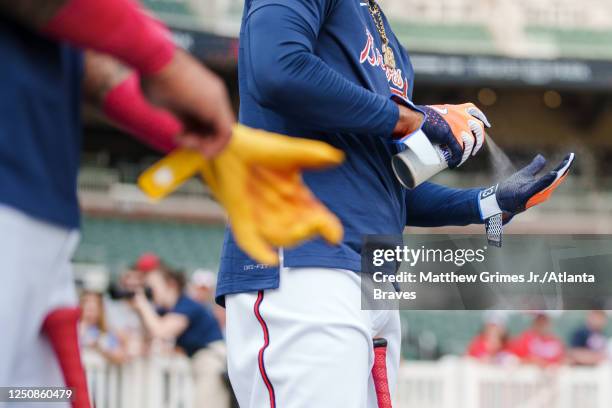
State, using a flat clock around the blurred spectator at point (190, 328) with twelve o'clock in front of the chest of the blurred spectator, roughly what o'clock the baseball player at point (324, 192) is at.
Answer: The baseball player is roughly at 9 o'clock from the blurred spectator.

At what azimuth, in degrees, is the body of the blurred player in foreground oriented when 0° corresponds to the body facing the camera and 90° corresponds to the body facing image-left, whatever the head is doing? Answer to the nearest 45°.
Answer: approximately 270°

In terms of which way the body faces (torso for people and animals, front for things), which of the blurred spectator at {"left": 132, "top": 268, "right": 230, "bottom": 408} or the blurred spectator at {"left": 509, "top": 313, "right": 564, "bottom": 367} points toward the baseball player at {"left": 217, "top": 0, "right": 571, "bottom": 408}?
the blurred spectator at {"left": 509, "top": 313, "right": 564, "bottom": 367}

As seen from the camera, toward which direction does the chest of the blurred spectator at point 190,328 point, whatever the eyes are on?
to the viewer's left

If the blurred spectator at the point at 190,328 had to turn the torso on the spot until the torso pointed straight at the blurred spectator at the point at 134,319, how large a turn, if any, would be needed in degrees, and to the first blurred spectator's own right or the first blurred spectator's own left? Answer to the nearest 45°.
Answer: approximately 45° to the first blurred spectator's own right

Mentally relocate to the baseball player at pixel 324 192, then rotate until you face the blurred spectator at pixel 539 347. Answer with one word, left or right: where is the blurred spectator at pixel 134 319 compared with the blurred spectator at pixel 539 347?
left

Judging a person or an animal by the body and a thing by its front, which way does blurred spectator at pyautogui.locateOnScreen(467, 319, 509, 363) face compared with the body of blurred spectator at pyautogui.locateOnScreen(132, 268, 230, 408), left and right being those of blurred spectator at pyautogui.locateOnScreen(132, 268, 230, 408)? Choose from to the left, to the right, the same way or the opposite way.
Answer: to the left

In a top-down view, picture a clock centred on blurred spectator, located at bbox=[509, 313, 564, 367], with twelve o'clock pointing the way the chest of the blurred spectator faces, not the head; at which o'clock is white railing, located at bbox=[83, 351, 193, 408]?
The white railing is roughly at 2 o'clock from the blurred spectator.

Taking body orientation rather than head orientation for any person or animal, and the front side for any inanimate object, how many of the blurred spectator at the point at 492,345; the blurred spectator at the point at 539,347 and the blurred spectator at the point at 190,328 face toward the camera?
2

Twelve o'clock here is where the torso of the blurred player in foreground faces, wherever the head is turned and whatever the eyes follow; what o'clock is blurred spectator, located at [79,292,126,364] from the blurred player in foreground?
The blurred spectator is roughly at 9 o'clock from the blurred player in foreground.
